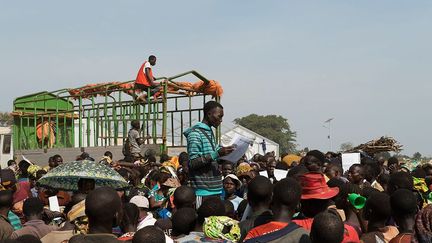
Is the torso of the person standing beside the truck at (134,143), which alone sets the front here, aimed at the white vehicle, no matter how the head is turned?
no

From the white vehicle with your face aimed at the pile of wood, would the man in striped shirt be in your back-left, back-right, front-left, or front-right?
front-right
